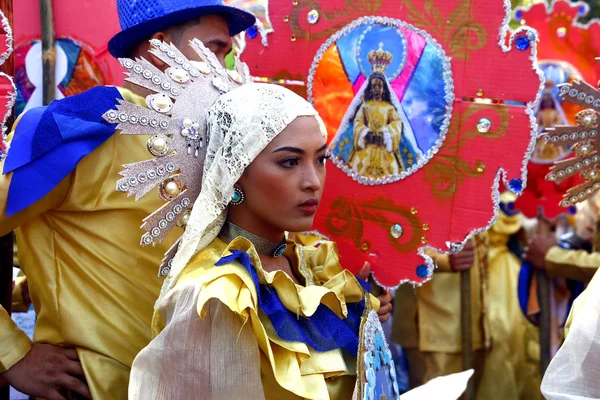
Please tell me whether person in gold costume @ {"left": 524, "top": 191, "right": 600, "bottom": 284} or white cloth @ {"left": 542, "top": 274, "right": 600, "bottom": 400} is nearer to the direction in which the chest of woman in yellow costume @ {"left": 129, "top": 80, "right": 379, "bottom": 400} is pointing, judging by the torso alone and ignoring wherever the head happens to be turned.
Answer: the white cloth

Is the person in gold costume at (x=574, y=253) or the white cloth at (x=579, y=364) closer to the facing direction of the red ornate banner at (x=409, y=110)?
the white cloth

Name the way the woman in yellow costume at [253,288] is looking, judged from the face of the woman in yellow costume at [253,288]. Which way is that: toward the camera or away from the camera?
toward the camera

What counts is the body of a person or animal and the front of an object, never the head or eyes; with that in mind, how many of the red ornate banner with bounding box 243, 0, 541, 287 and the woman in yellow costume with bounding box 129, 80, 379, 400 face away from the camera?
0

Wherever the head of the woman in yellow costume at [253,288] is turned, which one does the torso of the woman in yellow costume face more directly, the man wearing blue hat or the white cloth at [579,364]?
the white cloth

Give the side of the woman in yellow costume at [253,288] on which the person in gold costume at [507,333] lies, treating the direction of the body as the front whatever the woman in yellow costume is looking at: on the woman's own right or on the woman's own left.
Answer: on the woman's own left

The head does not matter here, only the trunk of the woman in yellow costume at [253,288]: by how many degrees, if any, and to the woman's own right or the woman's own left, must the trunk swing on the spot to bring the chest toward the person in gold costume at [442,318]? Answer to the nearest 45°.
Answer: approximately 90° to the woman's own left

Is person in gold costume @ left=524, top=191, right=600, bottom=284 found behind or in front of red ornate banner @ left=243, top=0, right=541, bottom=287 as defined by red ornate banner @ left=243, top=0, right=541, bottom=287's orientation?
behind

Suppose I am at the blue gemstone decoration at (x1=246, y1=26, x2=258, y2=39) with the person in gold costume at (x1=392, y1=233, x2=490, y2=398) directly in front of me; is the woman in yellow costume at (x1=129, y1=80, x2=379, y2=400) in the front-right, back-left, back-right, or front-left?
back-right

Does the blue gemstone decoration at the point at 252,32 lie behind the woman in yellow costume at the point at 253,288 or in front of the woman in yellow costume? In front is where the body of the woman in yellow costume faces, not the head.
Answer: behind

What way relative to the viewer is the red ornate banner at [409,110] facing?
toward the camera

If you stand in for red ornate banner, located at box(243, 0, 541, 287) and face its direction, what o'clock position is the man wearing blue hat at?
The man wearing blue hat is roughly at 2 o'clock from the red ornate banner.
